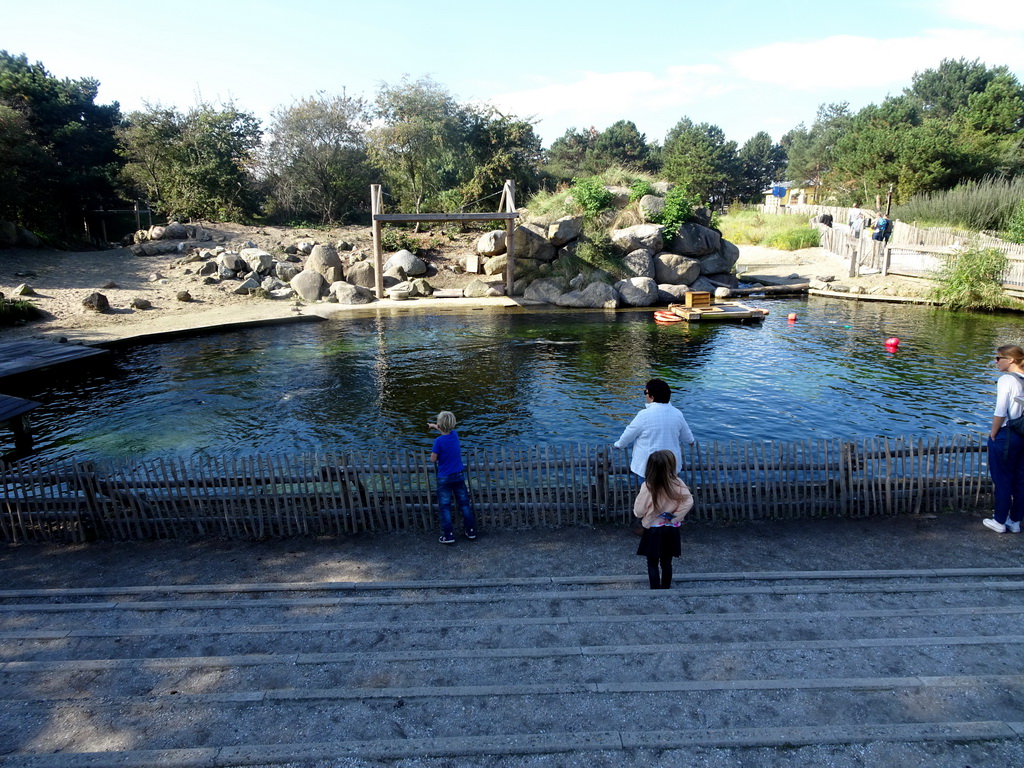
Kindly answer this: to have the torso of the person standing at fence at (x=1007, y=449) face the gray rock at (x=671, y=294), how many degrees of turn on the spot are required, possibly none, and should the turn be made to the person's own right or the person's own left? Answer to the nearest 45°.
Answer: approximately 45° to the person's own right

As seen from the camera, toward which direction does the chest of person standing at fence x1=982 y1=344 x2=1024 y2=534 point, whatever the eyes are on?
to the viewer's left

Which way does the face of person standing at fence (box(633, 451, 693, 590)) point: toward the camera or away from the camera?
away from the camera

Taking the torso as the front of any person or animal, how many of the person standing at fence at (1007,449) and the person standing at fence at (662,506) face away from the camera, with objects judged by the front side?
1

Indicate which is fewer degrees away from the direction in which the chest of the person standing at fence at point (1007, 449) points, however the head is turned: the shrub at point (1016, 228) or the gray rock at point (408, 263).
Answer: the gray rock

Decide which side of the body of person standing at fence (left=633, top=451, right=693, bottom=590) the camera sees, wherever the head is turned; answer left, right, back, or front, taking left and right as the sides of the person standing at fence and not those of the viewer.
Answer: back

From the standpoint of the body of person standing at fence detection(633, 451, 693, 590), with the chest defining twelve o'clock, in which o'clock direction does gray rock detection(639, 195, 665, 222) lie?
The gray rock is roughly at 12 o'clock from the person standing at fence.

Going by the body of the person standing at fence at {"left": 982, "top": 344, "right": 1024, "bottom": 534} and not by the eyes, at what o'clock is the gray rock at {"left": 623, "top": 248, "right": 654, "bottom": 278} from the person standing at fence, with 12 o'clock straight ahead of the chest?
The gray rock is roughly at 2 o'clock from the person standing at fence.

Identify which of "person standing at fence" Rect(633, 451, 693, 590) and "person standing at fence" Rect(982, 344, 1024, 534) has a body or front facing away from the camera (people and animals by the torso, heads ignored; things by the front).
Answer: "person standing at fence" Rect(633, 451, 693, 590)

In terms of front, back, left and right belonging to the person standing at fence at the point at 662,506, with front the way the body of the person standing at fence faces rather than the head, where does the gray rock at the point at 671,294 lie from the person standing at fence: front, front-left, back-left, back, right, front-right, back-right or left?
front

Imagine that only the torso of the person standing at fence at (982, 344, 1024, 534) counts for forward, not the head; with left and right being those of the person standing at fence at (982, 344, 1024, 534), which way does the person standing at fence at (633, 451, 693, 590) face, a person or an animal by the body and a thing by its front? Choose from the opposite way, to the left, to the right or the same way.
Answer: to the right

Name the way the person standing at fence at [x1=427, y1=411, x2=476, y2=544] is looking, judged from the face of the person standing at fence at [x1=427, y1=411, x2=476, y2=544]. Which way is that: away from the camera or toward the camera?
away from the camera

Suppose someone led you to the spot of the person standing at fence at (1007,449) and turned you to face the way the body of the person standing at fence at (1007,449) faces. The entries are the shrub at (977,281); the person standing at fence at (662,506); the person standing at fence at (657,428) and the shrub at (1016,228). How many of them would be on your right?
2

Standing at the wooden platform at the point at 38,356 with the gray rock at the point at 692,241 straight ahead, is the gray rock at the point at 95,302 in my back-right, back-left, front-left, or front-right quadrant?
front-left

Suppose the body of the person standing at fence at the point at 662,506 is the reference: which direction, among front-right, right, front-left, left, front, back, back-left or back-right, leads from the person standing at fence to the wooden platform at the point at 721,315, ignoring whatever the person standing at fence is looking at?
front

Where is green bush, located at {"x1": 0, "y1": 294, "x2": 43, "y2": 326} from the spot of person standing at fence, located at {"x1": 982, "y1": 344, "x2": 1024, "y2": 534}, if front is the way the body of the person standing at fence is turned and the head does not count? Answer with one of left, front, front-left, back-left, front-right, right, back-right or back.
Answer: front

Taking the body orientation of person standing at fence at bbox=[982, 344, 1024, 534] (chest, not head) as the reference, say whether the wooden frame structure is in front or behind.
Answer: in front

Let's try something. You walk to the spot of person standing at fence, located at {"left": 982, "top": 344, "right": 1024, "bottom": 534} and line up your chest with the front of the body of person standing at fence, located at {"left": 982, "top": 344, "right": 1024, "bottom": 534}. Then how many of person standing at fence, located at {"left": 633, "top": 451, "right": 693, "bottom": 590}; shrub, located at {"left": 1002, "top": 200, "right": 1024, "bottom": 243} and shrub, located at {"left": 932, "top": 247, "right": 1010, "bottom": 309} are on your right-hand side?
2
